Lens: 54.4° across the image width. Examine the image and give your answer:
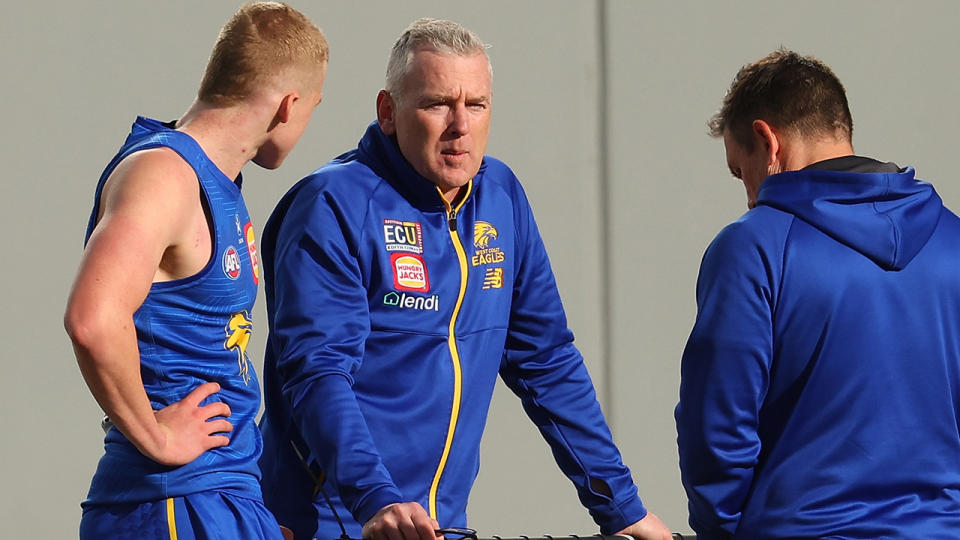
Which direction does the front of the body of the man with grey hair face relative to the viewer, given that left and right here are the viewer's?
facing the viewer and to the right of the viewer
